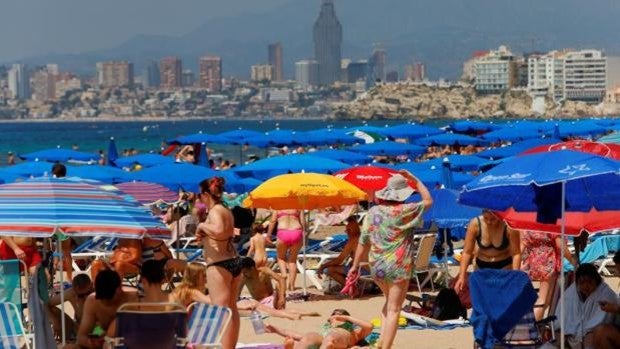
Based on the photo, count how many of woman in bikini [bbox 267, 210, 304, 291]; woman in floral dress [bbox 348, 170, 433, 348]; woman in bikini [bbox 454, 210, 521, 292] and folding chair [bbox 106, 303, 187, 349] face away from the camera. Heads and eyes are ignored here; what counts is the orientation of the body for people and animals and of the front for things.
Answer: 3

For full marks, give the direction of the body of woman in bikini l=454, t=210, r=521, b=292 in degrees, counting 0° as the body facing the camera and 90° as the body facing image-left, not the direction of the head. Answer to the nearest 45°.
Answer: approximately 0°

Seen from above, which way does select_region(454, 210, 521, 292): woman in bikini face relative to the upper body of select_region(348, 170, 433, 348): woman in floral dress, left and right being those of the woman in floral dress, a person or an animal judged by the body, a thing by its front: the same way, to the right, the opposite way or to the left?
the opposite way

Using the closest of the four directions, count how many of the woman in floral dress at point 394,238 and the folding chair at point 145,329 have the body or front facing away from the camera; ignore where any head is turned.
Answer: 2

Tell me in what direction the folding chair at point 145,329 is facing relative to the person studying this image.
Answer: facing away from the viewer

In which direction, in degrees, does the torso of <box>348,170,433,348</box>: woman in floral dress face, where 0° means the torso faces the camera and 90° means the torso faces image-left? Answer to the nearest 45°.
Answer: approximately 180°

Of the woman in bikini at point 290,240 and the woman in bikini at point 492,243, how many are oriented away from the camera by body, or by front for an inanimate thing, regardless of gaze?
1

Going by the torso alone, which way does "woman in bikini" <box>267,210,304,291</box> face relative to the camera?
away from the camera

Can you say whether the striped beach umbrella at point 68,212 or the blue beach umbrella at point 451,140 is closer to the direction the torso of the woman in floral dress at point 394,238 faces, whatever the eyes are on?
the blue beach umbrella

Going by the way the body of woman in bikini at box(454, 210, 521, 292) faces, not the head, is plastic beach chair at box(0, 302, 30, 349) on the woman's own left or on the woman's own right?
on the woman's own right

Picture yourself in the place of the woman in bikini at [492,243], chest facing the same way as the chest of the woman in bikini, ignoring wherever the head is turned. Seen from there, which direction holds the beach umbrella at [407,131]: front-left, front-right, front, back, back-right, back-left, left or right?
back
